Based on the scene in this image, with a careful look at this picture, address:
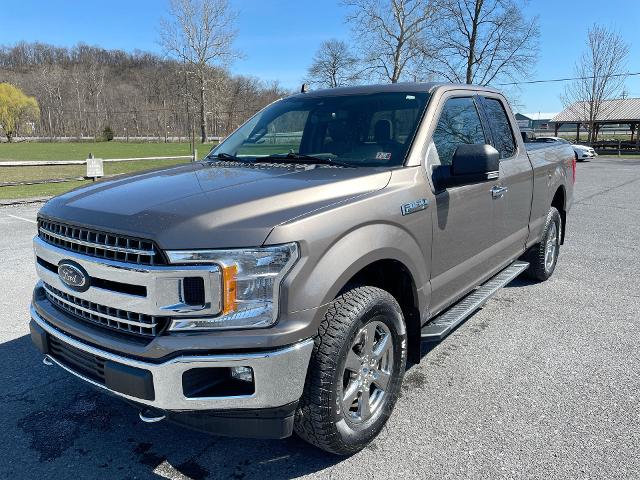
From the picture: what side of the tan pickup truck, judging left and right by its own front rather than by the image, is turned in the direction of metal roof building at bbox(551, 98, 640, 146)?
back

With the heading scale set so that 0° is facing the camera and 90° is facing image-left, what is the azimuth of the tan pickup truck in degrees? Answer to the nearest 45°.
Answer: approximately 45°
